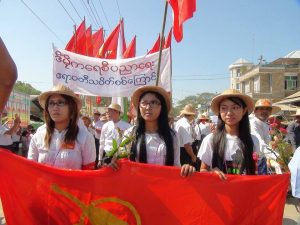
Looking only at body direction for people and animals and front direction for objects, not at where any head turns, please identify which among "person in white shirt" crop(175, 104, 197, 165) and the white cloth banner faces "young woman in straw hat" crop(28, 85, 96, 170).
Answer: the white cloth banner

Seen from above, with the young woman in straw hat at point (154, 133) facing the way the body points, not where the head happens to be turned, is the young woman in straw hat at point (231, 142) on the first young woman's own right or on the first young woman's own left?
on the first young woman's own left

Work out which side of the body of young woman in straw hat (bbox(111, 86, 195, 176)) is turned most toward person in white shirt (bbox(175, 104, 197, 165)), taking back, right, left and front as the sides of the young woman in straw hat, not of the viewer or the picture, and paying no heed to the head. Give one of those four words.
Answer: back

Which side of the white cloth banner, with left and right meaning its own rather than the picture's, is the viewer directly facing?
front

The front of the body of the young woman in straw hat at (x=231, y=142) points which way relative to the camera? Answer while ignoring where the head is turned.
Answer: toward the camera
